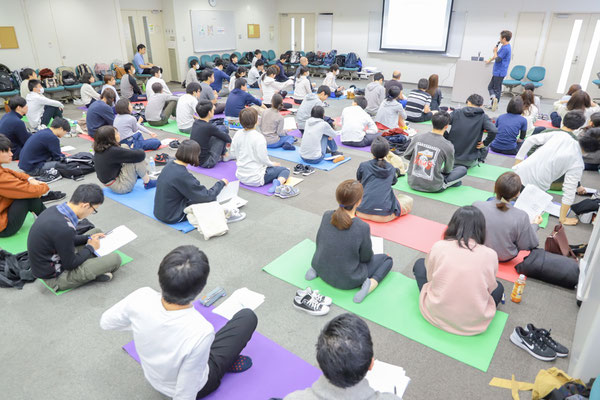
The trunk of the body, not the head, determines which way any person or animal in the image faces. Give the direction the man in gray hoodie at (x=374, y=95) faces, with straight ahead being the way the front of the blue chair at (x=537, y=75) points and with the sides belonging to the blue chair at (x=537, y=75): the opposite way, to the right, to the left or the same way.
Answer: the opposite way

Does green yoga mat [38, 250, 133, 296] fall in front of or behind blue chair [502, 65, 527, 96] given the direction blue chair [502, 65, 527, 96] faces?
in front

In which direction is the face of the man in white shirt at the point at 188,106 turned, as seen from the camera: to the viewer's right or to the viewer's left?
to the viewer's right

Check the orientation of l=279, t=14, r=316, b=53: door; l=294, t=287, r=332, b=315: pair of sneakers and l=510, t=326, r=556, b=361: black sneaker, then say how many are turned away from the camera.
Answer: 0

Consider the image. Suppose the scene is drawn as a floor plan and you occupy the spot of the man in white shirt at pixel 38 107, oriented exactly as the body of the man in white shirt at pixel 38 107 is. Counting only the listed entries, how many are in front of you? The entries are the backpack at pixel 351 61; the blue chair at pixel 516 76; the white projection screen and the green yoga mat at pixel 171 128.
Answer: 4

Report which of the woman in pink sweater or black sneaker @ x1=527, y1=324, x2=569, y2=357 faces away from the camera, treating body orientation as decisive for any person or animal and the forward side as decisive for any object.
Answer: the woman in pink sweater

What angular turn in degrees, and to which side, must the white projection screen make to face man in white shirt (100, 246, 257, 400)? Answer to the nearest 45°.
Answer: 0° — it already faces them

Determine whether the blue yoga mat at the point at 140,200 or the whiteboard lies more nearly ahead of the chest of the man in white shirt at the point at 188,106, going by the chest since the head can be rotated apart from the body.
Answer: the whiteboard

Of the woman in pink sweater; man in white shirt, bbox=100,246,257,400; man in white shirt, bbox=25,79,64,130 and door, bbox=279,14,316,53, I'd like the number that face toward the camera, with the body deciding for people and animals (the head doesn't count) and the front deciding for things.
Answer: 1

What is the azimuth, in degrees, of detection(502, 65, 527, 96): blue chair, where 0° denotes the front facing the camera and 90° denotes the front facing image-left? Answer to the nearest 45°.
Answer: approximately 45°

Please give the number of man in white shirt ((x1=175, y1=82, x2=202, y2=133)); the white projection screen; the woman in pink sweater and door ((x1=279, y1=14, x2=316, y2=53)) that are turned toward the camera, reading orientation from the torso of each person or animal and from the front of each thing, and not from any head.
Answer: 2

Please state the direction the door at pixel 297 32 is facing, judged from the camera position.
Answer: facing the viewer

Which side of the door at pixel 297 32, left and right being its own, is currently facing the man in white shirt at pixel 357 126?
front

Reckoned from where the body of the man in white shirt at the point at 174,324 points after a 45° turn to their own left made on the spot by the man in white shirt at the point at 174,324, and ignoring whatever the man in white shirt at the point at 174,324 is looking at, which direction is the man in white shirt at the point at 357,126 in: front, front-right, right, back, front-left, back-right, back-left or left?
front-right

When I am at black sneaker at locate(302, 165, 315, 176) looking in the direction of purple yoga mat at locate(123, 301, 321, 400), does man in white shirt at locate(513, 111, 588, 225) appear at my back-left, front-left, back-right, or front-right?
front-left

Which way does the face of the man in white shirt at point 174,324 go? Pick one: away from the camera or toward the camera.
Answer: away from the camera

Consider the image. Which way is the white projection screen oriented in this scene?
toward the camera

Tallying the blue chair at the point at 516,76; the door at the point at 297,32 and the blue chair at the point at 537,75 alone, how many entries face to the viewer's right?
0

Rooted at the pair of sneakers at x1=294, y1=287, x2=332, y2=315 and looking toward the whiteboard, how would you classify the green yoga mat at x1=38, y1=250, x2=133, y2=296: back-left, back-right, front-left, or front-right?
front-left

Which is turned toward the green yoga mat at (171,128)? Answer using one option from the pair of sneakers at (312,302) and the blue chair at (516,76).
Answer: the blue chair

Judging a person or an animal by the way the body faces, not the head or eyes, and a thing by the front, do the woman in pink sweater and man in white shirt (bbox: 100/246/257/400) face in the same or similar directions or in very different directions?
same or similar directions

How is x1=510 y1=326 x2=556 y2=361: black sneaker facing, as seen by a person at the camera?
facing the viewer and to the right of the viewer
